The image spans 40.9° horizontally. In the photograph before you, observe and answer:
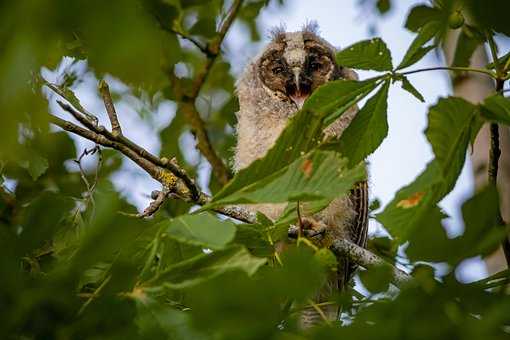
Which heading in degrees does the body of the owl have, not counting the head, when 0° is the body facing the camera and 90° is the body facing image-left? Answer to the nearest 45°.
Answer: approximately 0°

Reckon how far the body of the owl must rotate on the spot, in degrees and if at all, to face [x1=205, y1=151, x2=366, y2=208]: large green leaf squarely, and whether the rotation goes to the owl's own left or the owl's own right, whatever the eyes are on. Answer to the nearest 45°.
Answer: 0° — it already faces it

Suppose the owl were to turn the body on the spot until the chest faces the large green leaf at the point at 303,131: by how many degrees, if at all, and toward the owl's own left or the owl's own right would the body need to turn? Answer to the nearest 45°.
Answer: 0° — it already faces it

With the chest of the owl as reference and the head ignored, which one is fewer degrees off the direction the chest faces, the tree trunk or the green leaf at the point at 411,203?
the green leaf
